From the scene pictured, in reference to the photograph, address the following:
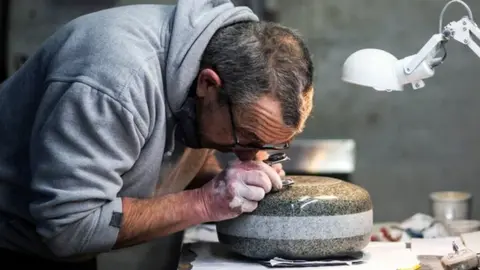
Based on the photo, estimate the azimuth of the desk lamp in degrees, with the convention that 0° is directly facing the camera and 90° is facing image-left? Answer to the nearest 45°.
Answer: approximately 90°

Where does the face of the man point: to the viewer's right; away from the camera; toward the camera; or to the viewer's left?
to the viewer's right

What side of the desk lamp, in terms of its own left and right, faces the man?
front
